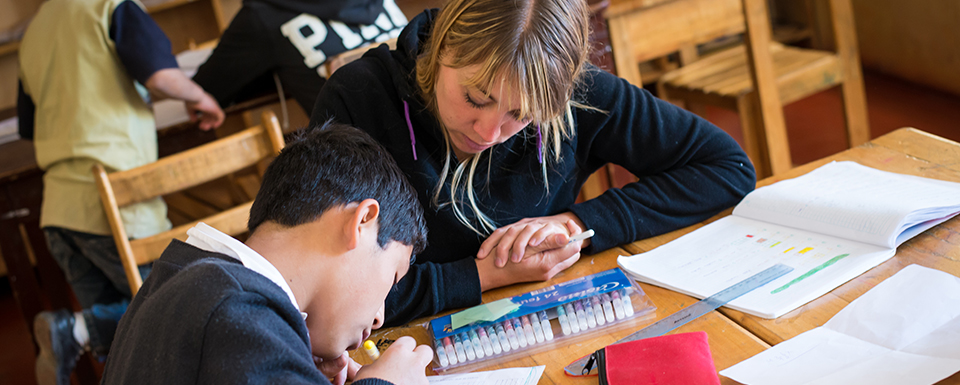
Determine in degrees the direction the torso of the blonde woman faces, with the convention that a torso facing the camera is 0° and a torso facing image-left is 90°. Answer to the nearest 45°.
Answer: approximately 0°

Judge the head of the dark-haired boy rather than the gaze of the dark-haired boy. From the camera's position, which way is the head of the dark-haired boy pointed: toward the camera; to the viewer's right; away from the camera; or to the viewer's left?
to the viewer's right
